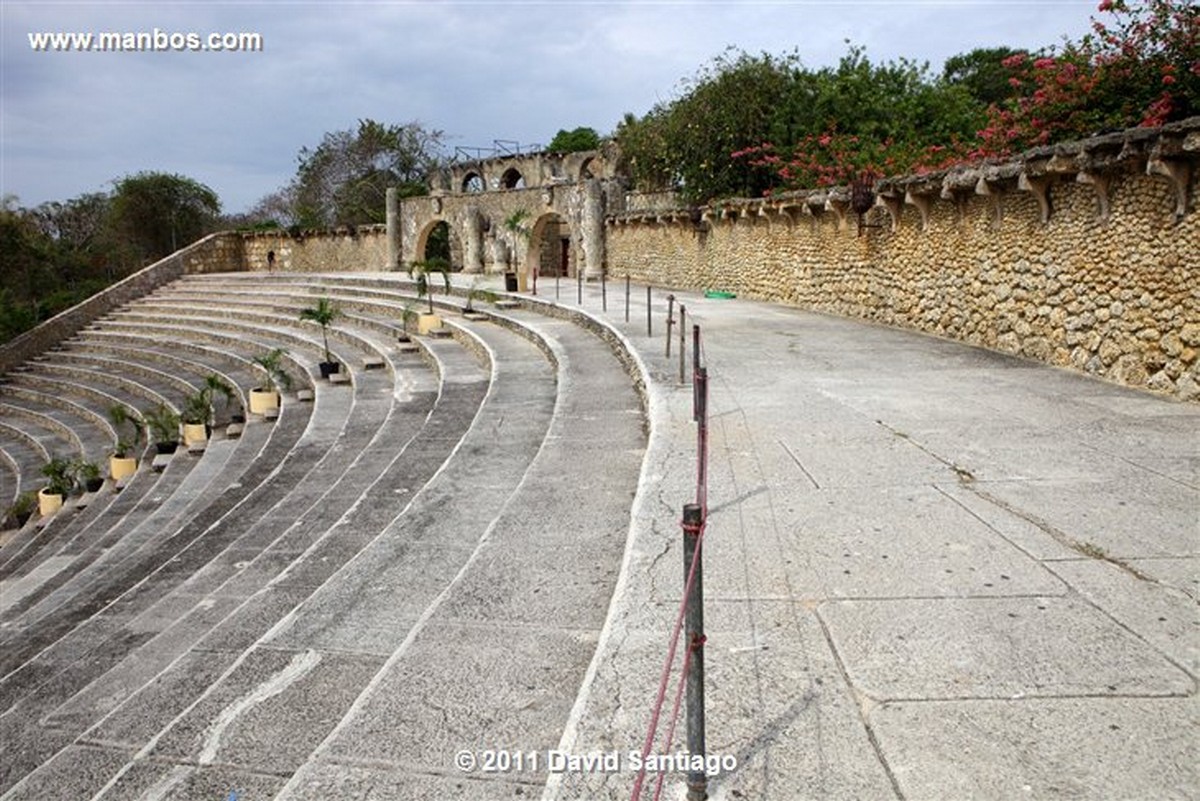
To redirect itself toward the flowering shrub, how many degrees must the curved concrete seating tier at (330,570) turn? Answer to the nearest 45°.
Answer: approximately 180°

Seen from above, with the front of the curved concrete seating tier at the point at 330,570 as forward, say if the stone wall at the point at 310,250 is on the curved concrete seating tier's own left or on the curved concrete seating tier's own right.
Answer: on the curved concrete seating tier's own right

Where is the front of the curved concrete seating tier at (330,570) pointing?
to the viewer's left

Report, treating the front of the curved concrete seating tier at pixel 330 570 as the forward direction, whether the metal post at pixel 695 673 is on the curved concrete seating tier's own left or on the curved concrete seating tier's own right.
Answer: on the curved concrete seating tier's own left

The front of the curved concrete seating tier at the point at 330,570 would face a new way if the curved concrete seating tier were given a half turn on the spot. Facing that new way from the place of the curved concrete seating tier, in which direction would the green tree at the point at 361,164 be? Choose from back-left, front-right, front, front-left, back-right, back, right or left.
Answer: left

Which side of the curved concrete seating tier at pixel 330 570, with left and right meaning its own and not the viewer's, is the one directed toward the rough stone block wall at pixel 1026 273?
back

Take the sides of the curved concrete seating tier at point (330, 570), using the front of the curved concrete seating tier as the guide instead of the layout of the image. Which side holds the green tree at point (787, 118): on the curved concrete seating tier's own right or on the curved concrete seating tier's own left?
on the curved concrete seating tier's own right

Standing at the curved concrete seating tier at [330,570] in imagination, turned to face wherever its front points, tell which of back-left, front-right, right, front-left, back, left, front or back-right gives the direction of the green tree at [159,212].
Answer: right
